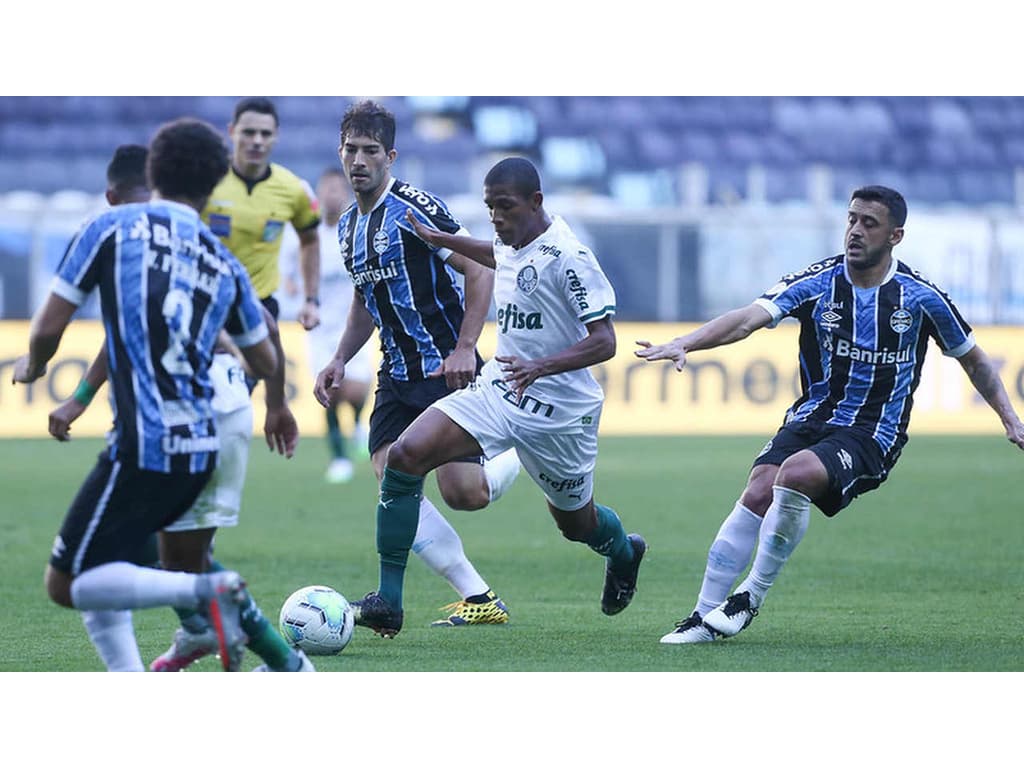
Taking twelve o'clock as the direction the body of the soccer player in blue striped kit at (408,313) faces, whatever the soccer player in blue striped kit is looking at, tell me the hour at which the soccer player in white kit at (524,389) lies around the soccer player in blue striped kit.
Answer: The soccer player in white kit is roughly at 9 o'clock from the soccer player in blue striped kit.

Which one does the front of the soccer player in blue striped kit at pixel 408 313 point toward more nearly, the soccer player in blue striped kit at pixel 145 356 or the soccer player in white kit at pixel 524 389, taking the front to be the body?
the soccer player in blue striped kit

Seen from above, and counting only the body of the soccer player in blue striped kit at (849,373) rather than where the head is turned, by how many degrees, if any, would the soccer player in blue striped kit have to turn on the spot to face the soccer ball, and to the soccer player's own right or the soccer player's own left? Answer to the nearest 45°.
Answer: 0° — they already face it

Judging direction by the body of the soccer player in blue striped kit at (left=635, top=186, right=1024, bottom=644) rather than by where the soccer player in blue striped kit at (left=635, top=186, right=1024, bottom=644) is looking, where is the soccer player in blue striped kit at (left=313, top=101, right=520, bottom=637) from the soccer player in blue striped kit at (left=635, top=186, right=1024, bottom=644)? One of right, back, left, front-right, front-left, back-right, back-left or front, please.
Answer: front-right

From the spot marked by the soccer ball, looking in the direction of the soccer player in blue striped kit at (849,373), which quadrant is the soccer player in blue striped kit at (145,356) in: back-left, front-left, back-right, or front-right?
back-right

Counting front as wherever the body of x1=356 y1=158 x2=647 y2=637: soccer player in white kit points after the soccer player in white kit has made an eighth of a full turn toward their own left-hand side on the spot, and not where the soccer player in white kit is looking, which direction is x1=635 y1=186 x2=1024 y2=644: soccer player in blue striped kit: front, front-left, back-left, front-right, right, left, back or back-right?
left

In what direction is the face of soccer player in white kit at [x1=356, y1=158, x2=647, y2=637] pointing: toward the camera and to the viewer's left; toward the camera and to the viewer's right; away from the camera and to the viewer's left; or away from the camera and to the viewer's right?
toward the camera and to the viewer's left

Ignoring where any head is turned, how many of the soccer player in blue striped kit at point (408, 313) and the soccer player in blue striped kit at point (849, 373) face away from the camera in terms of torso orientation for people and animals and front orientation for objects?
0

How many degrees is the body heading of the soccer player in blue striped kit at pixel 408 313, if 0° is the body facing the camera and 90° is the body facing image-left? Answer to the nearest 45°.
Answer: approximately 45°

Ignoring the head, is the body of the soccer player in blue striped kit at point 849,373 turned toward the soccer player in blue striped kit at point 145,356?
yes

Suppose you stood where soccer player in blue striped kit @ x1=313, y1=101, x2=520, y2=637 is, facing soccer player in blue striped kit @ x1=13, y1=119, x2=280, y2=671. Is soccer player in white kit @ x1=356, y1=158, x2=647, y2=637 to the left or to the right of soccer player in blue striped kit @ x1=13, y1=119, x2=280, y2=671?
left

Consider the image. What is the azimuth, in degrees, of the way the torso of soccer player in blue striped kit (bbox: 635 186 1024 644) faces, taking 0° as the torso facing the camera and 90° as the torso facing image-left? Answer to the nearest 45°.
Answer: approximately 45°
